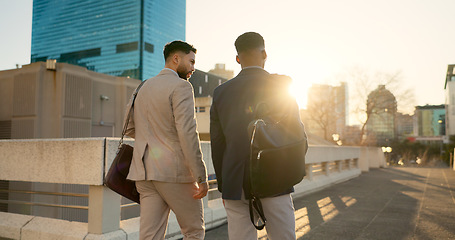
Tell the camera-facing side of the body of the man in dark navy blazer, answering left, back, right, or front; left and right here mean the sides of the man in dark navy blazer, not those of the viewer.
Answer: back

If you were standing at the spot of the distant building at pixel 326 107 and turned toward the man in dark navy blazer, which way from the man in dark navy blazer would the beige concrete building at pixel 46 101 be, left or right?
right

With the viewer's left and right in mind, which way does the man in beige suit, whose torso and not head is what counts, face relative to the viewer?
facing away from the viewer and to the right of the viewer

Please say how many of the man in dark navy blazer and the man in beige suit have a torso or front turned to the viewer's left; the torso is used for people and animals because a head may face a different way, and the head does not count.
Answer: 0

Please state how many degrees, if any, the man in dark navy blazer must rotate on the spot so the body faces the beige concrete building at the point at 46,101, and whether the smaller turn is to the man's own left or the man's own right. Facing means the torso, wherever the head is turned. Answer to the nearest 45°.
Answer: approximately 45° to the man's own left

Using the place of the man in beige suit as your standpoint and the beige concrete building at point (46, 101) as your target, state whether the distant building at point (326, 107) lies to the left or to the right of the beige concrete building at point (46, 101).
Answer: right

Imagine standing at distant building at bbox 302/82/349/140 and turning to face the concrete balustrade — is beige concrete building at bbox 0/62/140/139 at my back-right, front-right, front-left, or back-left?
front-right

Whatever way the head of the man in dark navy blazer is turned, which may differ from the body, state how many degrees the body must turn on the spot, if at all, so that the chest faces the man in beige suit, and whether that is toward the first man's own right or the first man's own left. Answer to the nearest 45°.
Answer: approximately 45° to the first man's own left

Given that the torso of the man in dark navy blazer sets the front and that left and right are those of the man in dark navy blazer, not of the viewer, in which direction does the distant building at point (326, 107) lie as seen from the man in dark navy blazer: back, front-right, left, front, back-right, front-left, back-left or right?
front

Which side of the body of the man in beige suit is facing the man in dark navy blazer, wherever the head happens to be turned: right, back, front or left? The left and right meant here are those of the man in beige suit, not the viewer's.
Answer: right

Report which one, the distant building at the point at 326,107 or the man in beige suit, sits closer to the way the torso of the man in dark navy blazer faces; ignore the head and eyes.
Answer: the distant building

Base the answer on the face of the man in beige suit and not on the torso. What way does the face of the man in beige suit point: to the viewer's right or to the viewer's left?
to the viewer's right

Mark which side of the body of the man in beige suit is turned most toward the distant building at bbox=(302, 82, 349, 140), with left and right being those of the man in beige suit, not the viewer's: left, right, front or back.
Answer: front

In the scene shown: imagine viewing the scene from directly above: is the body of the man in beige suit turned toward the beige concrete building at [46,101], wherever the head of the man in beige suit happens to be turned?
no
